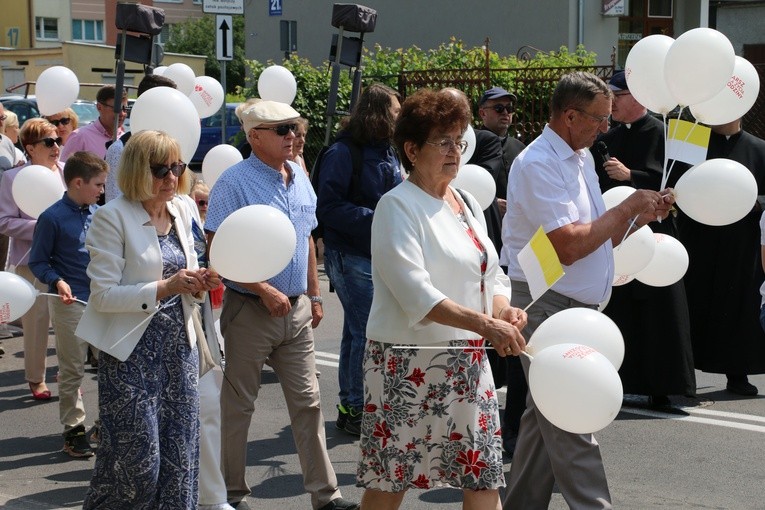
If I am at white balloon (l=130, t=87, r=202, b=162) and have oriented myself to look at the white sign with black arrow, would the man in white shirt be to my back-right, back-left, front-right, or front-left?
back-right

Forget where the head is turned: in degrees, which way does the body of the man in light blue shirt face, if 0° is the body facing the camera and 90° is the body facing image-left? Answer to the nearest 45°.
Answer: approximately 315°

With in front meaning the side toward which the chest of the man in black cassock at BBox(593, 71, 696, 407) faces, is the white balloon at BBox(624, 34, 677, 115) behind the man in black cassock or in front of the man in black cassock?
in front

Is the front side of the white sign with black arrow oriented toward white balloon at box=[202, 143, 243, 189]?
yes

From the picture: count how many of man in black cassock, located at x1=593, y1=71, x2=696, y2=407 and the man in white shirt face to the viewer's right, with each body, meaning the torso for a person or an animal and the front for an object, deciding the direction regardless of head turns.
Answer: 1

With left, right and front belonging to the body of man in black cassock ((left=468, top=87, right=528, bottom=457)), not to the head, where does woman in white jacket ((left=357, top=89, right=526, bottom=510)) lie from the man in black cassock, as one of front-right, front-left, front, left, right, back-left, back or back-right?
front-right

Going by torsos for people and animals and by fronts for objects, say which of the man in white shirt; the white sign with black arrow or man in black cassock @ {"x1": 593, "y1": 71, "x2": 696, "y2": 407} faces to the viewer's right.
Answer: the man in white shirt

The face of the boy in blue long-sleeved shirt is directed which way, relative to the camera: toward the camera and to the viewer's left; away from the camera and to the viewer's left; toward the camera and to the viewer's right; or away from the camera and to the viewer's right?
toward the camera and to the viewer's right

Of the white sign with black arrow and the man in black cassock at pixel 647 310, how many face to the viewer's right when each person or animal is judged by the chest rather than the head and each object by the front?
0
